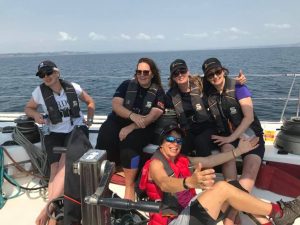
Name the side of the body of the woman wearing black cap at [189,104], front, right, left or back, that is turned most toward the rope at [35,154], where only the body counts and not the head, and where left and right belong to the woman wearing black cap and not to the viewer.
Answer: right

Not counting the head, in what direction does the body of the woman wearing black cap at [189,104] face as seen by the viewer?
toward the camera

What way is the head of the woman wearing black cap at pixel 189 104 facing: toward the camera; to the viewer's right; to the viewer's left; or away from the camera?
toward the camera
